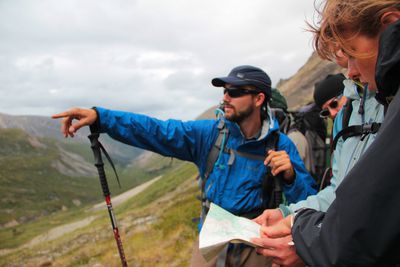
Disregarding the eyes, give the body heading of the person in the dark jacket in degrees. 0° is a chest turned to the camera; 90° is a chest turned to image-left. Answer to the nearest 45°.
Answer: approximately 90°

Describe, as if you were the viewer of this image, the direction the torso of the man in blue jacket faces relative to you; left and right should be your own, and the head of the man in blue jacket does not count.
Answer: facing the viewer and to the left of the viewer

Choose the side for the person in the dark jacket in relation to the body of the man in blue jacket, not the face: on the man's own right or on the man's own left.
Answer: on the man's own left

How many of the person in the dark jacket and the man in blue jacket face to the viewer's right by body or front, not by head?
0

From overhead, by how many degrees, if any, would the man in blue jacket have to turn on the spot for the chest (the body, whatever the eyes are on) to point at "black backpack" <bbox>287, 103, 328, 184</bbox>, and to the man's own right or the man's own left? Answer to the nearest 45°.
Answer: approximately 180°

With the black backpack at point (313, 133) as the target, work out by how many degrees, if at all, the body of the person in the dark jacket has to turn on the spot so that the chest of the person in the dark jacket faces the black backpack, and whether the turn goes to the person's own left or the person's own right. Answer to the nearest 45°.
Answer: approximately 90° to the person's own right
